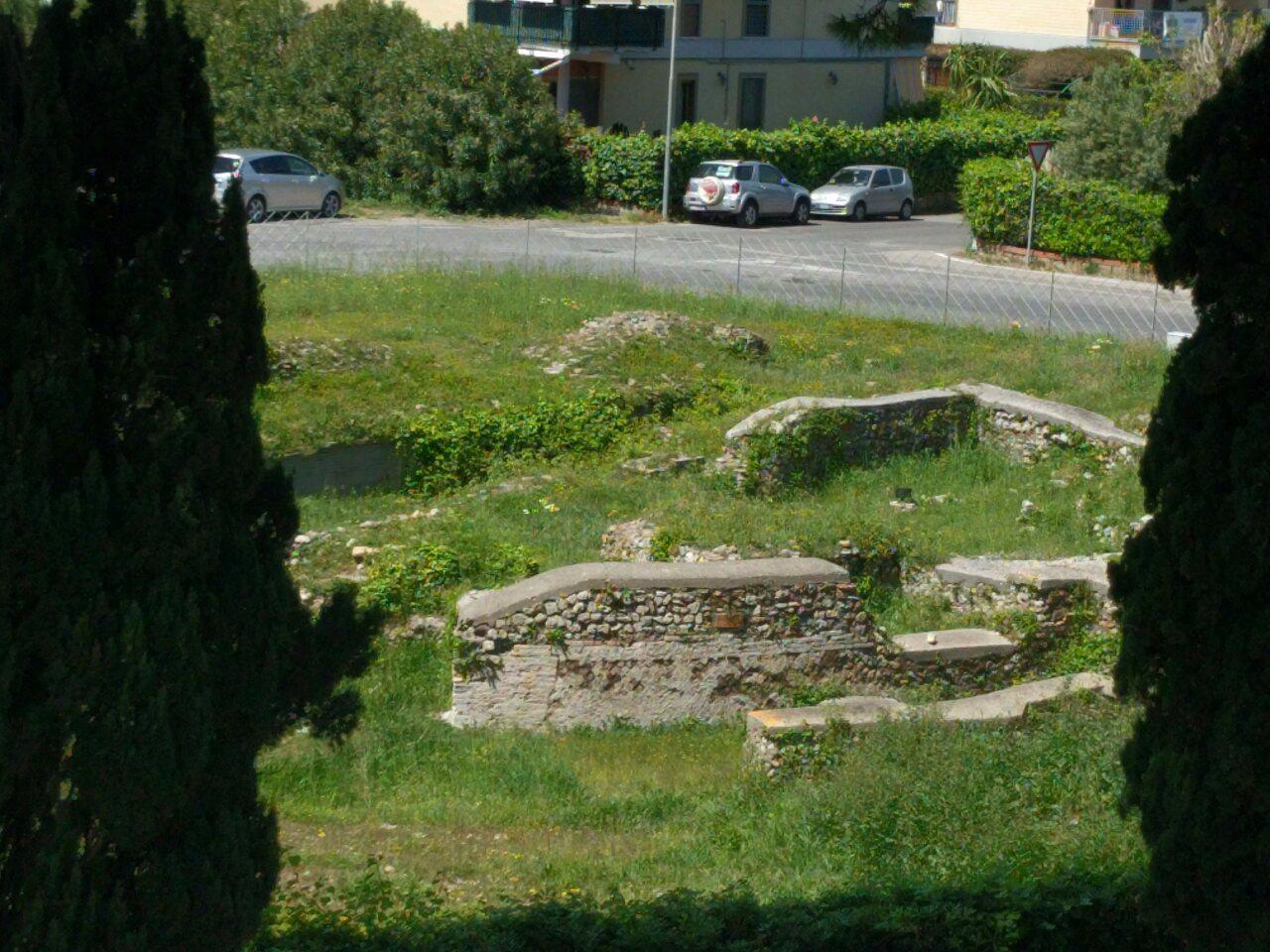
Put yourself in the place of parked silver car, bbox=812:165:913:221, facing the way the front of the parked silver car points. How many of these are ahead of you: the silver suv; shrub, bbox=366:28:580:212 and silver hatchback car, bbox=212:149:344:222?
3

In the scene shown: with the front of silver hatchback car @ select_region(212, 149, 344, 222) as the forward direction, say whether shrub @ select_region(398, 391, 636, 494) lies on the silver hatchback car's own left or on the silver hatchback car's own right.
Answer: on the silver hatchback car's own right

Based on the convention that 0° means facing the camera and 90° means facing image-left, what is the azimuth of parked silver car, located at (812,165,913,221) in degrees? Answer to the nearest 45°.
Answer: approximately 45°

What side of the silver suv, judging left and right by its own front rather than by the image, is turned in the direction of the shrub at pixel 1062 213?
right

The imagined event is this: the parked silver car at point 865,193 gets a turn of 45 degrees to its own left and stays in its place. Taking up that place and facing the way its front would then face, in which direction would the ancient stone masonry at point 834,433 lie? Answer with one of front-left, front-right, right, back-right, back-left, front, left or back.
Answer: front

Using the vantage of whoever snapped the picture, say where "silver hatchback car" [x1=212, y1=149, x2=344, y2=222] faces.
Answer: facing away from the viewer and to the right of the viewer

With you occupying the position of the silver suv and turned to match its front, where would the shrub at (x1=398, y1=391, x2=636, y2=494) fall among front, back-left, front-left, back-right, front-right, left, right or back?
back-right

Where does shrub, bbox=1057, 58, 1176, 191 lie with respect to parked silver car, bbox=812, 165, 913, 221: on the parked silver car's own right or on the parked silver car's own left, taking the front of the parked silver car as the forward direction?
on the parked silver car's own left

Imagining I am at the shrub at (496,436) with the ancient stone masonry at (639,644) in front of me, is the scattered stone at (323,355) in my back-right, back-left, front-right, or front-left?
back-right

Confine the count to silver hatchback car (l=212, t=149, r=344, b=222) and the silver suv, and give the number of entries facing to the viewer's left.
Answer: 0

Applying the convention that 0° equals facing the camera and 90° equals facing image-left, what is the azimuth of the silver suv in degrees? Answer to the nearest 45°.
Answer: approximately 225°

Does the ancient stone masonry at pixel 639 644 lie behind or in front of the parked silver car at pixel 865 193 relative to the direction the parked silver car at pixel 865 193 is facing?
in front

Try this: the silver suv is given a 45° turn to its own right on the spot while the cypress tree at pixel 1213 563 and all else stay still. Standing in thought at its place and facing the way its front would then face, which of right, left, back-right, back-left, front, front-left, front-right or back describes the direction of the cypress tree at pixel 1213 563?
right
